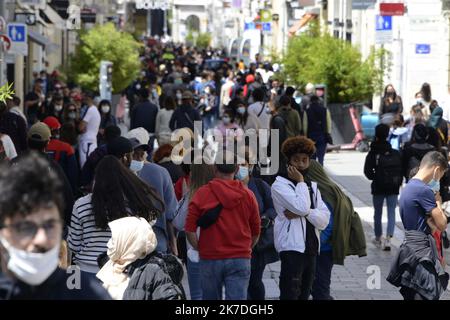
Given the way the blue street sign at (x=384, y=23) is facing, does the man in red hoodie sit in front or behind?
in front

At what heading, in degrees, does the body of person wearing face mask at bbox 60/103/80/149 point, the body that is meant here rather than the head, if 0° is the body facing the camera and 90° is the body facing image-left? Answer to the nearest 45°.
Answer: approximately 0°

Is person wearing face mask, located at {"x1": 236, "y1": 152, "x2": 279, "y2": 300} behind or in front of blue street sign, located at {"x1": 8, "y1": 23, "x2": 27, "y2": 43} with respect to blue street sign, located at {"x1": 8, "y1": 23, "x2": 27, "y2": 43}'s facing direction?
in front

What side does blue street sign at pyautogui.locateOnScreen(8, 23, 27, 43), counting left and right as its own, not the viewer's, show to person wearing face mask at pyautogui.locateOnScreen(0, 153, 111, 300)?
front

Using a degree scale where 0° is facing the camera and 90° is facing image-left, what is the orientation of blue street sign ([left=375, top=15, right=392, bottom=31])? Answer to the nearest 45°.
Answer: approximately 0°

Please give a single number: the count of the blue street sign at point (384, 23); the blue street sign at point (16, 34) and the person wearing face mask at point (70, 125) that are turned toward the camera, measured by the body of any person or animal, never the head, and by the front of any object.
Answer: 3

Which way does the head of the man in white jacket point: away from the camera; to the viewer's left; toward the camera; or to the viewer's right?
toward the camera

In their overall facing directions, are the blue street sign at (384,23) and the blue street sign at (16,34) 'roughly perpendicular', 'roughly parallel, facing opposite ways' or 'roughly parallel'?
roughly parallel

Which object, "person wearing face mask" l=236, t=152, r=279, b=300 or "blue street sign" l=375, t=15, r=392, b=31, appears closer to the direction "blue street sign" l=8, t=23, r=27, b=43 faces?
the person wearing face mask

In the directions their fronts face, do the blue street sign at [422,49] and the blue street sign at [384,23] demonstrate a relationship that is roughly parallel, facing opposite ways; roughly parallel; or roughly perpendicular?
roughly parallel

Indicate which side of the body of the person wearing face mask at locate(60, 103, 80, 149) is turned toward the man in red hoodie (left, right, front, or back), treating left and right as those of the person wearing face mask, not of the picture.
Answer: front

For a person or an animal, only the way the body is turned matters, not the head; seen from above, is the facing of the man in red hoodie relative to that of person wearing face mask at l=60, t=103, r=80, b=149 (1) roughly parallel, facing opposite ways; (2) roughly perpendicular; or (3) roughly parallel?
roughly parallel, facing opposite ways

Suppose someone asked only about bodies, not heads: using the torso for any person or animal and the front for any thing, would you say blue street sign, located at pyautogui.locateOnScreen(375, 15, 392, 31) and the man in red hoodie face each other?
yes

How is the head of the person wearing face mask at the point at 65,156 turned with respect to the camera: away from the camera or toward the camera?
toward the camera

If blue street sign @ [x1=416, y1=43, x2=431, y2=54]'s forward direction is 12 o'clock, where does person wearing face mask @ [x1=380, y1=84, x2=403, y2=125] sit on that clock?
The person wearing face mask is roughly at 12 o'clock from the blue street sign.

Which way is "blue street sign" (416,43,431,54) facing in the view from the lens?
facing the viewer

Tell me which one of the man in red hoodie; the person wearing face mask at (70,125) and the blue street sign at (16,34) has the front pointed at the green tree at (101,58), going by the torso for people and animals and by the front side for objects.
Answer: the man in red hoodie

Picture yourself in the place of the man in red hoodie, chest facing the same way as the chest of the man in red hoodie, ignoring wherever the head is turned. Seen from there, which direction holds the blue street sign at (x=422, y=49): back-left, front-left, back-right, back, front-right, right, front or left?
front

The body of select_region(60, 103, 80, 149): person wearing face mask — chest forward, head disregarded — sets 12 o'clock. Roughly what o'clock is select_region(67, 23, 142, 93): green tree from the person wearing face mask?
The green tree is roughly at 6 o'clock from the person wearing face mask.
